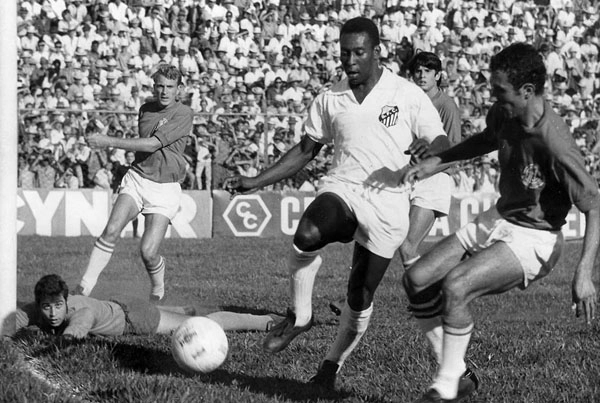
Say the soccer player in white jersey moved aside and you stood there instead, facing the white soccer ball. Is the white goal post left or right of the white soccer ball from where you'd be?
right

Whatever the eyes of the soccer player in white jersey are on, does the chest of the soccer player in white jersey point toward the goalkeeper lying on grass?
no

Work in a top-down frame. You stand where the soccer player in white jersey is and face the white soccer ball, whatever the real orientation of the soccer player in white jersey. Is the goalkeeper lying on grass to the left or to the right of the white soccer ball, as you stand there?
right

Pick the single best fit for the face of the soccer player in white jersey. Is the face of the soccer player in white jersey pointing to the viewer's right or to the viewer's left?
to the viewer's left

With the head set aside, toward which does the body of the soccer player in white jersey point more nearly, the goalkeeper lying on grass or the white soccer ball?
the white soccer ball

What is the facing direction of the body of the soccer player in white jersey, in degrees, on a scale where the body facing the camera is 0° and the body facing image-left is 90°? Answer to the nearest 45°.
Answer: approximately 45°

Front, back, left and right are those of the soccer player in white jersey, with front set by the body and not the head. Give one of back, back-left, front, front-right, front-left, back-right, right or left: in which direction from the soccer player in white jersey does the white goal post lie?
front-right
